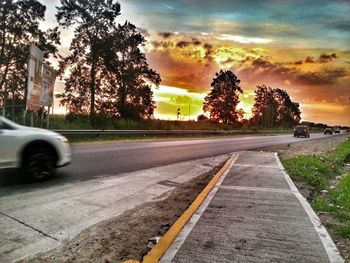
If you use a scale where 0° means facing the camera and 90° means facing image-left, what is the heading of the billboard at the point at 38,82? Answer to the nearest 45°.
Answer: approximately 315°

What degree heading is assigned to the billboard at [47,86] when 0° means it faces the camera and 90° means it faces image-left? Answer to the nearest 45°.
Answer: approximately 315°

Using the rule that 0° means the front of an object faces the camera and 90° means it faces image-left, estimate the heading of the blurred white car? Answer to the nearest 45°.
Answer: approximately 270°

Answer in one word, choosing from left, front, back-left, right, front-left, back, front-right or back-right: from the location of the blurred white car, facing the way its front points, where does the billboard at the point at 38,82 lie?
left

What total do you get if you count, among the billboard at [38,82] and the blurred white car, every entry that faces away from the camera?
0

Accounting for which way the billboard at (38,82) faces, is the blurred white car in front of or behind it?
in front
